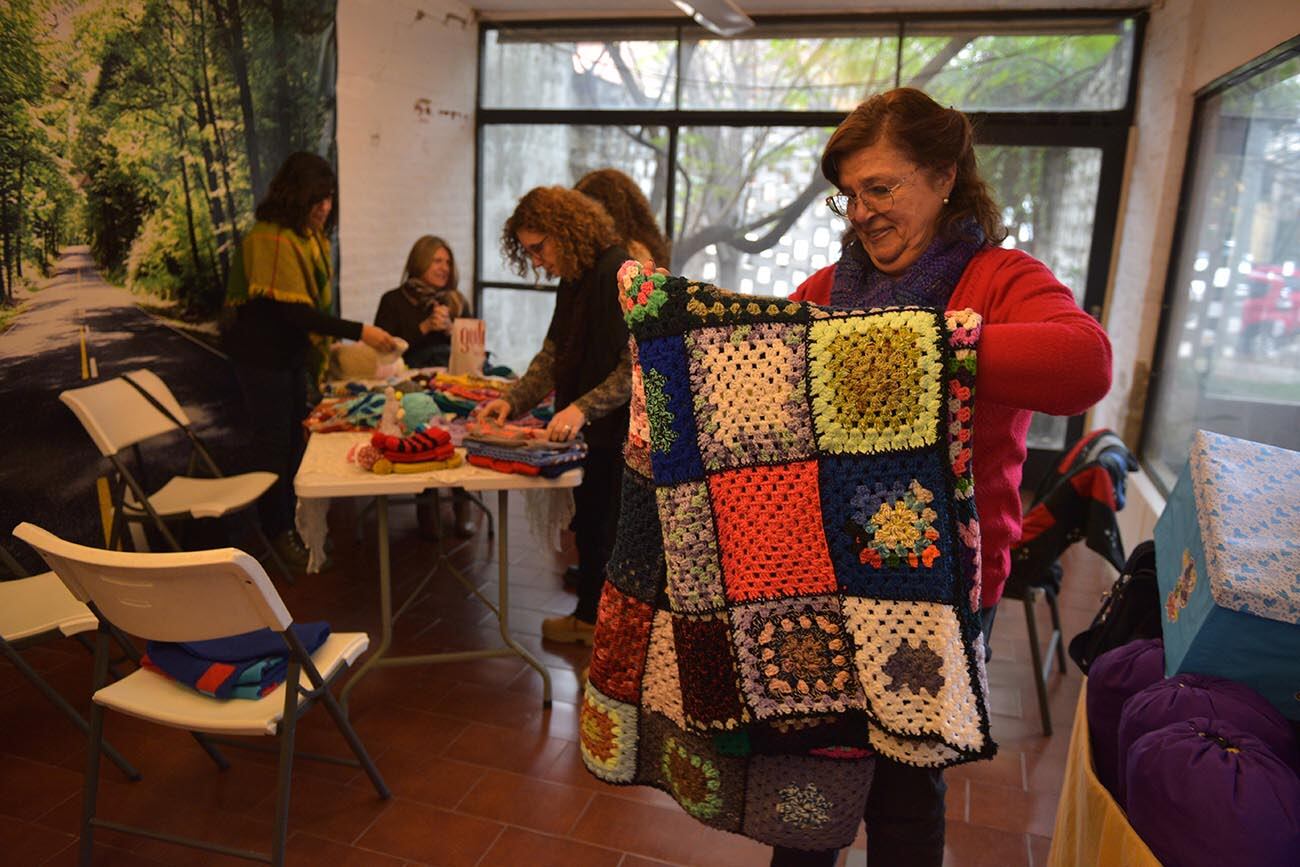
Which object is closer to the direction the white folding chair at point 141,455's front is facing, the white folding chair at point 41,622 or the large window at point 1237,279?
the large window

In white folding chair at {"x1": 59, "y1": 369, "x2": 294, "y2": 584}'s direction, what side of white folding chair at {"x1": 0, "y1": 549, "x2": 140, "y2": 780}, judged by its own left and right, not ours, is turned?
left

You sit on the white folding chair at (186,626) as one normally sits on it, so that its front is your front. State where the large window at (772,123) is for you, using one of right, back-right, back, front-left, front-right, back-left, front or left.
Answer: front

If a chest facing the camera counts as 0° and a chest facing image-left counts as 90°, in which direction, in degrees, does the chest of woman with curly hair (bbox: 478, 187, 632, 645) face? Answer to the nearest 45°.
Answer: approximately 90°

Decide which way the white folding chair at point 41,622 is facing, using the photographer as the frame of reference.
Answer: facing to the right of the viewer

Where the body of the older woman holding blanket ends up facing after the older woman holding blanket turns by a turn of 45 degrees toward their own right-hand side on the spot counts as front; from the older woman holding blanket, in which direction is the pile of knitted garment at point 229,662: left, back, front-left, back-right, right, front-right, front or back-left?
front

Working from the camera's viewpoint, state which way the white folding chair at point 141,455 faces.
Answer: facing the viewer and to the right of the viewer

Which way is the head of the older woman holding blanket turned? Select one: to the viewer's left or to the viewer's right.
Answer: to the viewer's left

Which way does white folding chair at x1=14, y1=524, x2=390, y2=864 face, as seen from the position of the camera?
facing away from the viewer and to the right of the viewer

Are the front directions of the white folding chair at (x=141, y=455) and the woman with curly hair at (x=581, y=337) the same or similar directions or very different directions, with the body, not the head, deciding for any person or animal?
very different directions

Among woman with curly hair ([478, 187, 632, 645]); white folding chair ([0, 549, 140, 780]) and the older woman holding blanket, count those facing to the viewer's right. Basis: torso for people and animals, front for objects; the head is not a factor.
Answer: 1

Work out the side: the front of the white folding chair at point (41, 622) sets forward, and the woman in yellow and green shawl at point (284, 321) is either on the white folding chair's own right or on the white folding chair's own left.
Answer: on the white folding chair's own left

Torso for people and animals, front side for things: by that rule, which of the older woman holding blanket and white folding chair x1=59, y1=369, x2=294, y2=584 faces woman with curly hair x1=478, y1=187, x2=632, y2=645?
the white folding chair

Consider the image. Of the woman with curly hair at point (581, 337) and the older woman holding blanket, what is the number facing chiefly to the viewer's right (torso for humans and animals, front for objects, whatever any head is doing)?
0

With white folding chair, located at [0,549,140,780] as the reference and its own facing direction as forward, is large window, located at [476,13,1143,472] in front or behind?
in front
